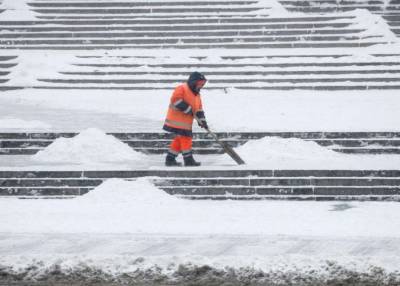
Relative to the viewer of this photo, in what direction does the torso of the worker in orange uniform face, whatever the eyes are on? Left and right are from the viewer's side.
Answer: facing to the right of the viewer

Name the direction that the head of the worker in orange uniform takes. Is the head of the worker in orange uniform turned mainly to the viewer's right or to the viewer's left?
to the viewer's right

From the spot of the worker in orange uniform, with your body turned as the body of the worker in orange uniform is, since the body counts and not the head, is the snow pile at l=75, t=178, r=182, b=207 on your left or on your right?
on your right

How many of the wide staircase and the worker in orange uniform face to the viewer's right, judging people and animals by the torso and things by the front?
1

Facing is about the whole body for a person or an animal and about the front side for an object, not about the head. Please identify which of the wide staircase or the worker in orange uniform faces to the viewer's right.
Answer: the worker in orange uniform

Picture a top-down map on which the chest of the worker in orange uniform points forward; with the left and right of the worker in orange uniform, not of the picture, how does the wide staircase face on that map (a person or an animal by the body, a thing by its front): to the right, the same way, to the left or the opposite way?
to the right

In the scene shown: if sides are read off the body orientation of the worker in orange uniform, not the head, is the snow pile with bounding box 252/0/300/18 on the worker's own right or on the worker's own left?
on the worker's own left

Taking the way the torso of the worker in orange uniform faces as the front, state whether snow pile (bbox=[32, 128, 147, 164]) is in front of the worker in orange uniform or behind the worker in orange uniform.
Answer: behind
